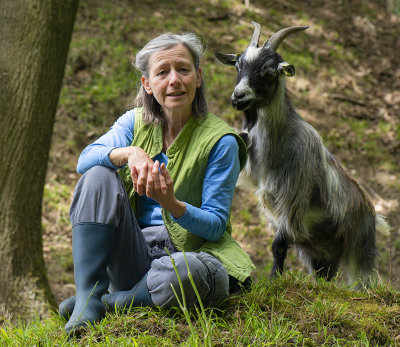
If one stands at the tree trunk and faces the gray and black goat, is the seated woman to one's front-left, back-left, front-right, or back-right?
front-right

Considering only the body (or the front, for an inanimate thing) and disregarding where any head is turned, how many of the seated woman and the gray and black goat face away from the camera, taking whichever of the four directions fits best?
0

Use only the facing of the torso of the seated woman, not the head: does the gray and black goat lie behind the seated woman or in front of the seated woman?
behind

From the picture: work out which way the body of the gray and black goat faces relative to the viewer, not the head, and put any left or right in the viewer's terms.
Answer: facing the viewer and to the left of the viewer

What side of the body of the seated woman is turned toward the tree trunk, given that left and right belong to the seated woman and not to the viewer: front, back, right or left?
right

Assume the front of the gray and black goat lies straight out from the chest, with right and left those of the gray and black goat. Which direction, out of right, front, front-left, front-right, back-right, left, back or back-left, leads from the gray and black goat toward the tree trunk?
front-right

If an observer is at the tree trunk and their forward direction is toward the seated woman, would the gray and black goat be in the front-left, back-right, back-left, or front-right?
front-left

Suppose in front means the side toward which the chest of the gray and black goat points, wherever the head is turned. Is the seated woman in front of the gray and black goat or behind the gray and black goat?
in front
